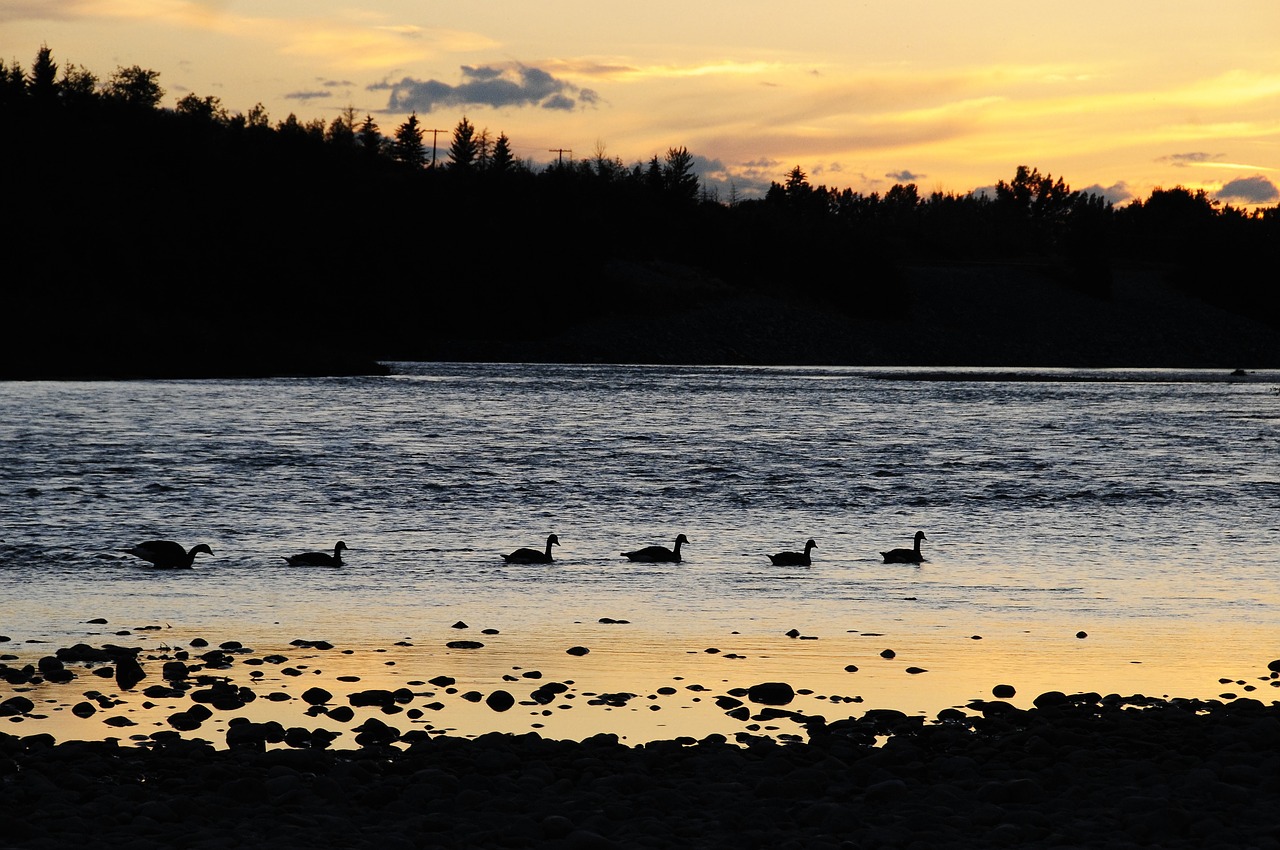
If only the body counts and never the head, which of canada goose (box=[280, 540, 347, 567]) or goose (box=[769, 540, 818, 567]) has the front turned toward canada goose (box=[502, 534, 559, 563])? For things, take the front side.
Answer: canada goose (box=[280, 540, 347, 567])

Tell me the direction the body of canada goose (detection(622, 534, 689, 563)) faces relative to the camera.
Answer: to the viewer's right

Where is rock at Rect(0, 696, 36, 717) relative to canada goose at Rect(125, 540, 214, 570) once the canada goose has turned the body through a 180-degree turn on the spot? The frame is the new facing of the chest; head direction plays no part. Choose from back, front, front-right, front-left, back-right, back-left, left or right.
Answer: left

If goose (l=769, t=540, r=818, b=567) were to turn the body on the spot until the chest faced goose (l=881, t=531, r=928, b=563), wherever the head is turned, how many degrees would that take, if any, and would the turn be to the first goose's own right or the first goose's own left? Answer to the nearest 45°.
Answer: approximately 45° to the first goose's own left

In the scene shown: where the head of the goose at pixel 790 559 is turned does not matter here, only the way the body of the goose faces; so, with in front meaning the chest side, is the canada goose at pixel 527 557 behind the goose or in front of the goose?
behind

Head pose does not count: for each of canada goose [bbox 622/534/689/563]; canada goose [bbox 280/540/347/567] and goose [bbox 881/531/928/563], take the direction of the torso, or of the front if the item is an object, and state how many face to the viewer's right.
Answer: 3

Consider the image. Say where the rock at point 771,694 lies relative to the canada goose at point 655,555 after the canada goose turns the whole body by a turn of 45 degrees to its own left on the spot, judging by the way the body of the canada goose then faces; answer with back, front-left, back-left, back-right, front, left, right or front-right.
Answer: back-right

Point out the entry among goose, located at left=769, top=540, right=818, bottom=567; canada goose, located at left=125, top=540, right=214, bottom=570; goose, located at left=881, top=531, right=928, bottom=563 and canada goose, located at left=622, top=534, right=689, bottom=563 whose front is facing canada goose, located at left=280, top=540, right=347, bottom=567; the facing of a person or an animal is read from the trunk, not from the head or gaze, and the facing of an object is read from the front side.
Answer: canada goose, located at left=125, top=540, right=214, bottom=570

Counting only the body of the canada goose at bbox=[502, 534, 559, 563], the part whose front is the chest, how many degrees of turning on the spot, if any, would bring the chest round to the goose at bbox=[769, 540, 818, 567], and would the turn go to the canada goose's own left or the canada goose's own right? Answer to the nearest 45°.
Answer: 0° — it already faces it

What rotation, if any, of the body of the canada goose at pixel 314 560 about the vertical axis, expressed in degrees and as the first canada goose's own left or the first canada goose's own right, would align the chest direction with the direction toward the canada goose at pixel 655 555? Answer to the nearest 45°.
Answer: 0° — it already faces it

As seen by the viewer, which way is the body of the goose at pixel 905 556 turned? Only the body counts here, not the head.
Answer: to the viewer's right

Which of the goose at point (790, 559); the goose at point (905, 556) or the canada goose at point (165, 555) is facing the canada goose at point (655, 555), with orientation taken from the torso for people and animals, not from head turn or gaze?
the canada goose at point (165, 555)

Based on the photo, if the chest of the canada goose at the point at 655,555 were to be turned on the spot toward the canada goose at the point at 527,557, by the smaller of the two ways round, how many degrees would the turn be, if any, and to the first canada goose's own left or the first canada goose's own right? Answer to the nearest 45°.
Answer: approximately 180°

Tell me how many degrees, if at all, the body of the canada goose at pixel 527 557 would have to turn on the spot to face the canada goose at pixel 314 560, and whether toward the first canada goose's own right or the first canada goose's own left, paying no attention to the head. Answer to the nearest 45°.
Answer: approximately 180°

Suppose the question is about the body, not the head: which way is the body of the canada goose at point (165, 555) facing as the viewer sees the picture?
to the viewer's right

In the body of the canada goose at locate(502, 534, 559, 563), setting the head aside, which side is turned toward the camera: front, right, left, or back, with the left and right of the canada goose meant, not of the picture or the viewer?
right
